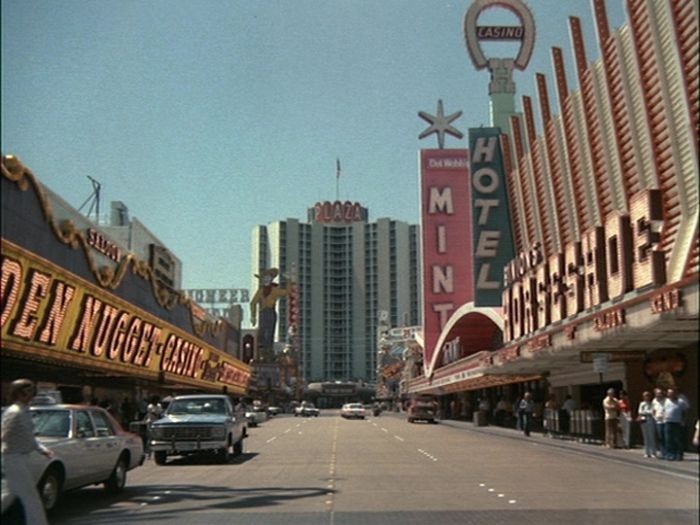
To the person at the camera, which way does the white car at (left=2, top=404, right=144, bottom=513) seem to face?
facing the viewer and to the left of the viewer

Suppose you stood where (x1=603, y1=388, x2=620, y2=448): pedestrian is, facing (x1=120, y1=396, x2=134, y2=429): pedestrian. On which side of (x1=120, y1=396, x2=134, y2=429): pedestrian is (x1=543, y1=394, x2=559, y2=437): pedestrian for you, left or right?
right

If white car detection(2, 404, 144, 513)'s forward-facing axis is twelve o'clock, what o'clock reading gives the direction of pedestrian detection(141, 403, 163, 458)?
The pedestrian is roughly at 5 o'clock from the white car.

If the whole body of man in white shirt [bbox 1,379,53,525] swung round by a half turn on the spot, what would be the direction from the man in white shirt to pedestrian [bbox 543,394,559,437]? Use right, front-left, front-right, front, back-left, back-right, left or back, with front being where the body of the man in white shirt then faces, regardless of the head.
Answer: back-right

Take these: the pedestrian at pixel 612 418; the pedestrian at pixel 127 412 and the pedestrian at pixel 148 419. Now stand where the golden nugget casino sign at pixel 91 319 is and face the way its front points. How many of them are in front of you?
1

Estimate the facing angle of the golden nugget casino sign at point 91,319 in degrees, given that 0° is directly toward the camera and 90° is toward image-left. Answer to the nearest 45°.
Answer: approximately 315°

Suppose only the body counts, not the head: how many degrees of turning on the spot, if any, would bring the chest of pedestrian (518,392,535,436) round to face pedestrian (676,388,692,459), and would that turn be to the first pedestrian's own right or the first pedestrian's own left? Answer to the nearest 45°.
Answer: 0° — they already face them

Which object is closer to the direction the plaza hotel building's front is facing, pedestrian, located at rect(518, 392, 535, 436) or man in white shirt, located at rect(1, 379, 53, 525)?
the man in white shirt

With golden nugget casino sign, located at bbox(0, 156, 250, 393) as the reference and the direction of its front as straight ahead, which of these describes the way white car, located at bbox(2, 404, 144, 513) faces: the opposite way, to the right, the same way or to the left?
to the right

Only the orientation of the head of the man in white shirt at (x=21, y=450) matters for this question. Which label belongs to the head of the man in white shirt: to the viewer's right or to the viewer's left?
to the viewer's right

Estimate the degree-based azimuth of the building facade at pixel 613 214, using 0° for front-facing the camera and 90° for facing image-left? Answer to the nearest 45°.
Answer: approximately 45°

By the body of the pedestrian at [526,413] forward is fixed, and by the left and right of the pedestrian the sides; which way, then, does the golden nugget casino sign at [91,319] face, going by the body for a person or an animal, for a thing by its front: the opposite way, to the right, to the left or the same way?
to the left

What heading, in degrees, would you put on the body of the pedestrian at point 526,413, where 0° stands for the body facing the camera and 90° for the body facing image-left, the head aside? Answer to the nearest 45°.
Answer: approximately 0°
